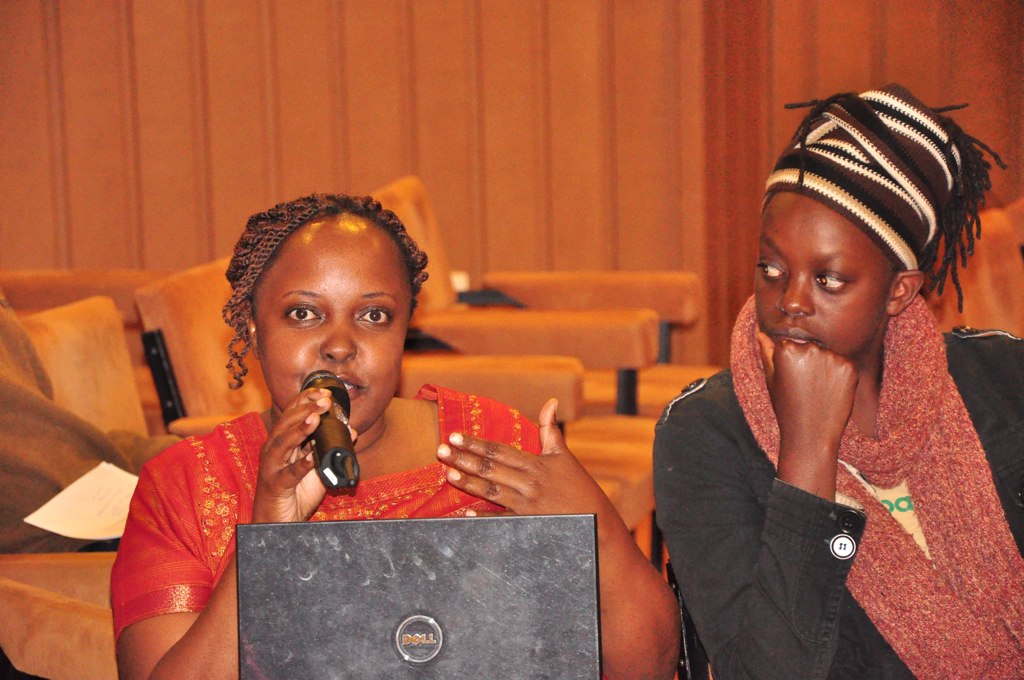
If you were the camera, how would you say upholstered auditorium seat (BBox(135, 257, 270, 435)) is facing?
facing the viewer and to the right of the viewer

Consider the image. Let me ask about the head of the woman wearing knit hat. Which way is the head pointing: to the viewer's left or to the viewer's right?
to the viewer's left

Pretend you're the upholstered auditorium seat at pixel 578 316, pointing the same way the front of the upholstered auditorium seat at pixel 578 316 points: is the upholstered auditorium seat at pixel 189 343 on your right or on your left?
on your right

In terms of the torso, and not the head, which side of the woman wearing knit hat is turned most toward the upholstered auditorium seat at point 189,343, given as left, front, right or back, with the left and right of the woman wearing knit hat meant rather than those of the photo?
right

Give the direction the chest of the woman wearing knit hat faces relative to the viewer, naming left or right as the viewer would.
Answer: facing the viewer and to the left of the viewer

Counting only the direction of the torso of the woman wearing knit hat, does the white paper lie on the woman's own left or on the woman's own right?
on the woman's own right

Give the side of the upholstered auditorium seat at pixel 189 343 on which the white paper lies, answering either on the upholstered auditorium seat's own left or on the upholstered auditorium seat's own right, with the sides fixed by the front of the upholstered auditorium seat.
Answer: on the upholstered auditorium seat's own right

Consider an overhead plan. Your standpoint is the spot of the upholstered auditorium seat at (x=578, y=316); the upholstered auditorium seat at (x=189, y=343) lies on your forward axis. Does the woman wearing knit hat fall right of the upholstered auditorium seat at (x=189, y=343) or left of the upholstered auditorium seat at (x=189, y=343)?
left
